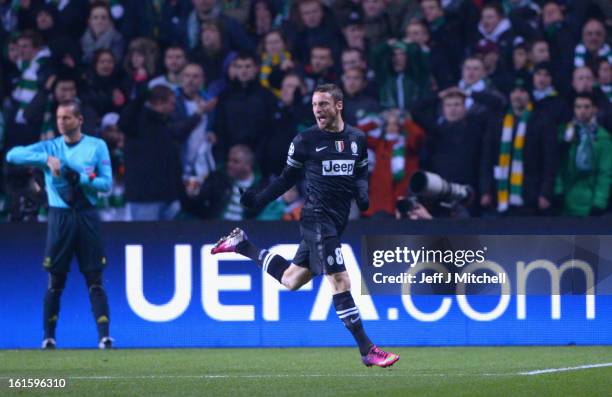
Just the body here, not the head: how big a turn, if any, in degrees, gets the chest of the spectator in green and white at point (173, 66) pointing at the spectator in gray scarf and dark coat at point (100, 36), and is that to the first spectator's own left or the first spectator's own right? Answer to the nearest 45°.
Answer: approximately 135° to the first spectator's own right

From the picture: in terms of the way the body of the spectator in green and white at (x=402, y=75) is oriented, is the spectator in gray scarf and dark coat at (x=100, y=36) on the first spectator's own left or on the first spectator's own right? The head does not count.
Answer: on the first spectator's own right

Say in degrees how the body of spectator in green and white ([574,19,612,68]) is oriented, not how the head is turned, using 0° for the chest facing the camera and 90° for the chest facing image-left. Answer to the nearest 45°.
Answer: approximately 0°
